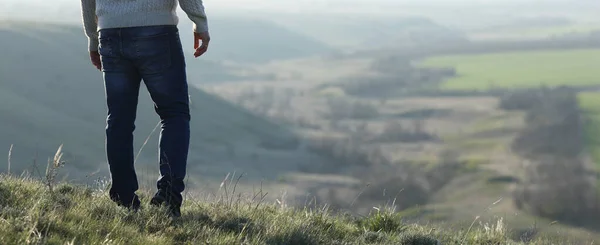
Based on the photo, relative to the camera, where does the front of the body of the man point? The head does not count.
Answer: away from the camera
